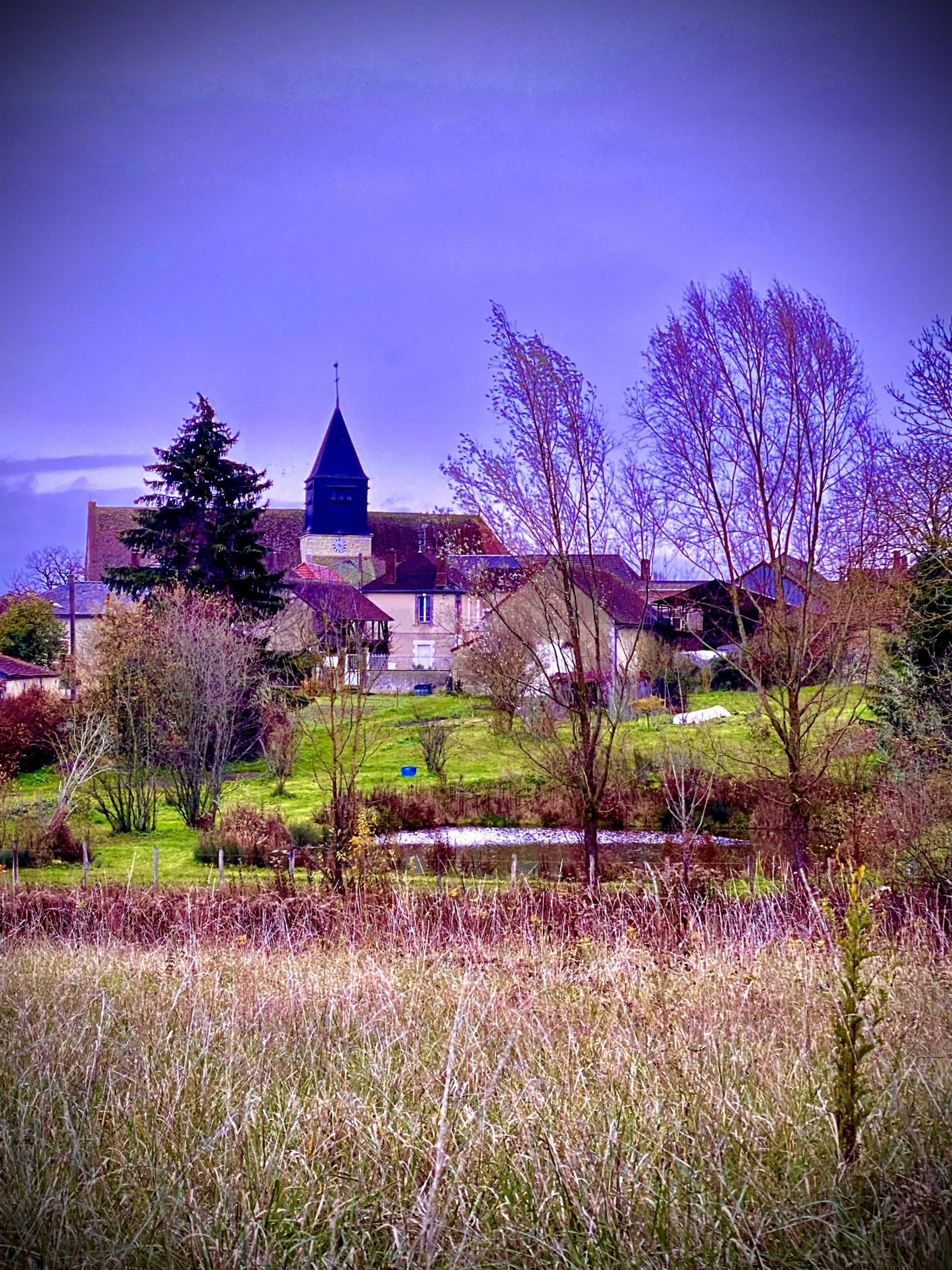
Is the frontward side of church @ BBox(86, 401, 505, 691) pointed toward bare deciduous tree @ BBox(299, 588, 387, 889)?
yes
